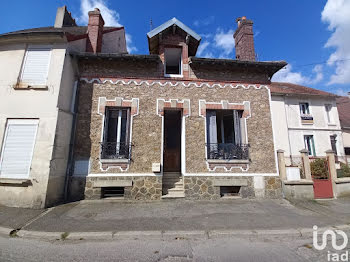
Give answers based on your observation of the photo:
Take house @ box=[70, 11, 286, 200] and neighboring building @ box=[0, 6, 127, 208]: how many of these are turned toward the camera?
2

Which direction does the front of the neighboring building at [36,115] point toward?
toward the camera

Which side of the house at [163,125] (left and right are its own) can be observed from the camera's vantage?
front

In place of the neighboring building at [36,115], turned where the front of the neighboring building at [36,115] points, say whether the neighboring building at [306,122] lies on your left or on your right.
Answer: on your left

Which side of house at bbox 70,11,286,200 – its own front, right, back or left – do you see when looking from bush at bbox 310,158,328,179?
left

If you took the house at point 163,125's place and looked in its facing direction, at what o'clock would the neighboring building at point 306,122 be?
The neighboring building is roughly at 8 o'clock from the house.

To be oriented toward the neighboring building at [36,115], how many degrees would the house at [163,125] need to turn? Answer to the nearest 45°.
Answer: approximately 90° to its right

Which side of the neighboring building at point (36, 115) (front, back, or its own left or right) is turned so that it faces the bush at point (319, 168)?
left

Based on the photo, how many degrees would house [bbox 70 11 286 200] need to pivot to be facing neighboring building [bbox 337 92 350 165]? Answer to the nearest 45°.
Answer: approximately 135° to its left
